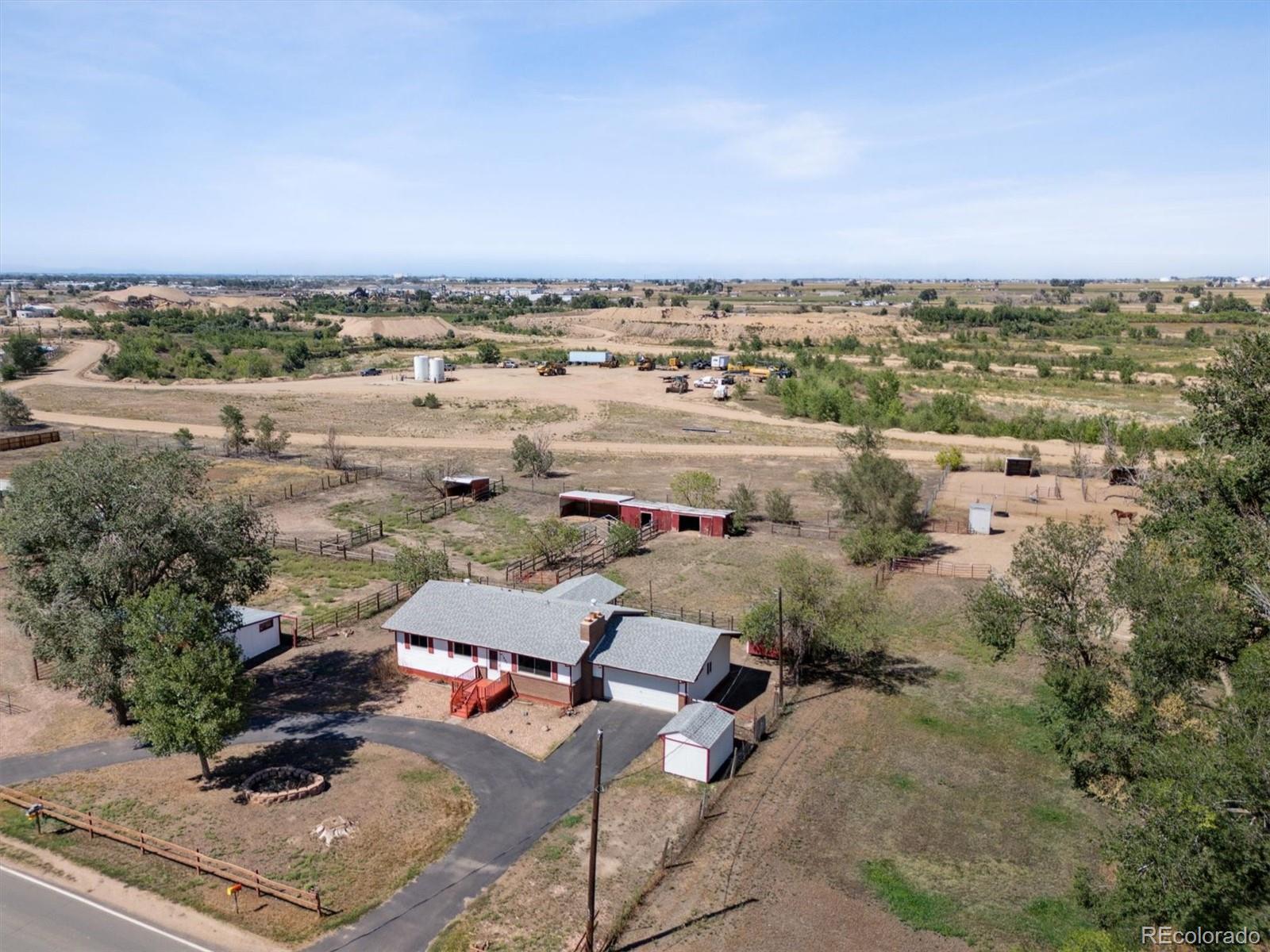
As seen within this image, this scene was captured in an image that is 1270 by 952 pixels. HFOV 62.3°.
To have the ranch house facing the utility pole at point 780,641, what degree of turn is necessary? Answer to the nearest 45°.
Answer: approximately 135° to its left

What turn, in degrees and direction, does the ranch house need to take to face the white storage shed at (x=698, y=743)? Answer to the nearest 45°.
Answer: approximately 90° to its left

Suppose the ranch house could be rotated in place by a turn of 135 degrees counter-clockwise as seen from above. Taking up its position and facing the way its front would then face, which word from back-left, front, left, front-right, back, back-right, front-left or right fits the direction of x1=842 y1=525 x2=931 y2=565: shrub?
front-left

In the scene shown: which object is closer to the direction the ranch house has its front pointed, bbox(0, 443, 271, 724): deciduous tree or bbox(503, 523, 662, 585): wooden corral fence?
the deciduous tree

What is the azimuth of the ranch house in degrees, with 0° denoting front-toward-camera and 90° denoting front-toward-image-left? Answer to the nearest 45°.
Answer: approximately 45°

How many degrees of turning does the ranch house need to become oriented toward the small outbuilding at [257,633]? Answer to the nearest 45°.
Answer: approximately 45° to its right

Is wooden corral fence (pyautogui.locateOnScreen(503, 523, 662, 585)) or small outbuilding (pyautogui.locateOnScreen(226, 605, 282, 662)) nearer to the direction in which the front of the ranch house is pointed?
the small outbuilding

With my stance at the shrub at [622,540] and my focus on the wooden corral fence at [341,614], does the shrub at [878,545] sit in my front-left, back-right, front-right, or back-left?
back-left

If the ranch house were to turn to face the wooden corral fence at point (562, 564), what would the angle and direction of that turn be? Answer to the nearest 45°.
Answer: approximately 135° to its right

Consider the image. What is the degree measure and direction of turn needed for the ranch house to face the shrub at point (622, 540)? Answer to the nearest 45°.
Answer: approximately 135° to its right

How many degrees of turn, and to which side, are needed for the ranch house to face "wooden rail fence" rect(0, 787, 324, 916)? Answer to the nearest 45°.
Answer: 0° — it already faces it

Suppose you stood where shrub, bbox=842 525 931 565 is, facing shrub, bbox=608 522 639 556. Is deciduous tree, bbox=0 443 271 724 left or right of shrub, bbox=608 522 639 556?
left
